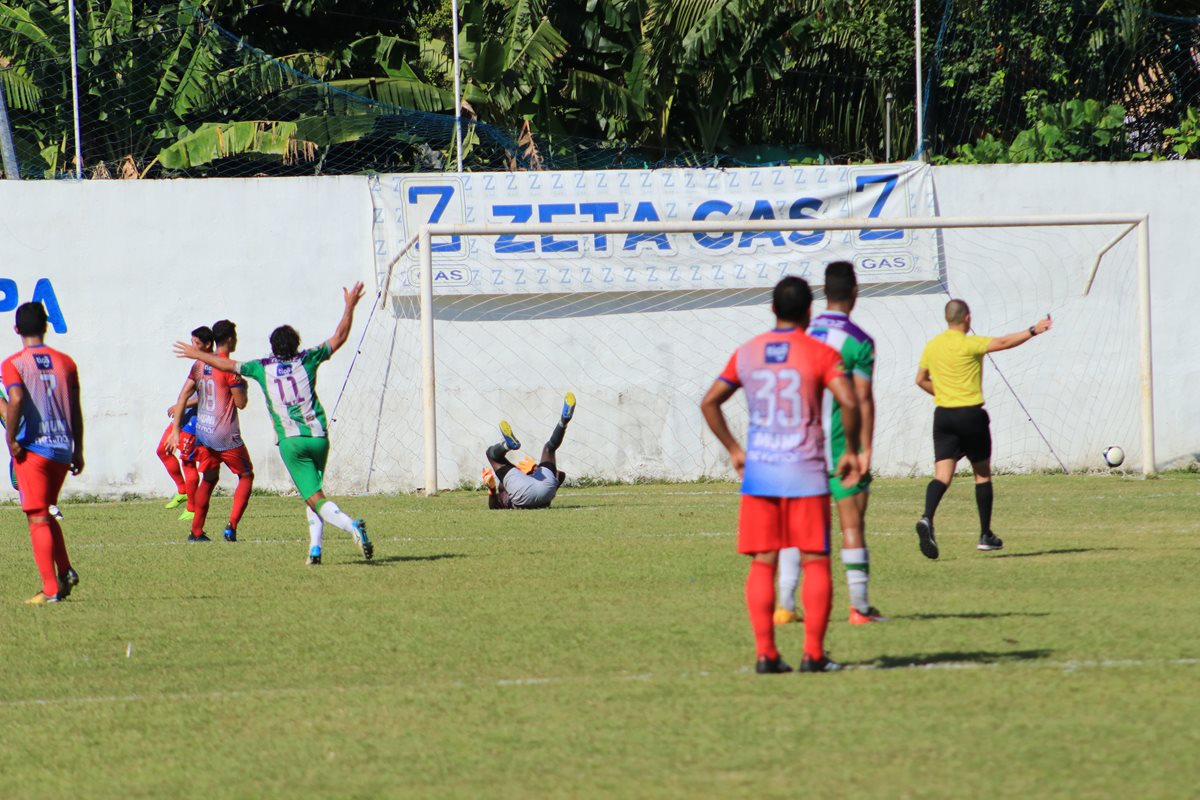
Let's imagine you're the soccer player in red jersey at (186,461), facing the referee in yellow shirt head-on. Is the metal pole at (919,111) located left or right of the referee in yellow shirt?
left

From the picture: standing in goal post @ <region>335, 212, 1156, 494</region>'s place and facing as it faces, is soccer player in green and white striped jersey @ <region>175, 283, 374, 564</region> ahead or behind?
ahead

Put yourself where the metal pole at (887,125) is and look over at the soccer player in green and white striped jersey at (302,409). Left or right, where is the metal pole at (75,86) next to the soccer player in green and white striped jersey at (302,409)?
right

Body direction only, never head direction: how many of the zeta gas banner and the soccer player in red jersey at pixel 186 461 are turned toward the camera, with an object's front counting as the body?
1

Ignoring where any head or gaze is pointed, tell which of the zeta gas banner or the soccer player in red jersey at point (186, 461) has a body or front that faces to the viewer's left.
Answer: the soccer player in red jersey

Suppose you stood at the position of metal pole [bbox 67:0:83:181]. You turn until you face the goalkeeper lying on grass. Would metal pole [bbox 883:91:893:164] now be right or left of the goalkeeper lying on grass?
left

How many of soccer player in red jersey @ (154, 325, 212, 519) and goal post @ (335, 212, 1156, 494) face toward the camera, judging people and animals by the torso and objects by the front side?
1

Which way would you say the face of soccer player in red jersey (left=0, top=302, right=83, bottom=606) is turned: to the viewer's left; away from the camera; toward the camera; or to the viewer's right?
away from the camera

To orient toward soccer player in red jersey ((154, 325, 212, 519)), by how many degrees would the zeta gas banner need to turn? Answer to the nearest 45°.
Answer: approximately 45° to its right

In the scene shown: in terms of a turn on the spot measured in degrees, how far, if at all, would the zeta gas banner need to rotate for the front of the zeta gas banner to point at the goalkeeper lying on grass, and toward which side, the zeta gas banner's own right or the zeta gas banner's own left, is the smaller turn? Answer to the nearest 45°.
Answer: approximately 45° to the zeta gas banner's own right

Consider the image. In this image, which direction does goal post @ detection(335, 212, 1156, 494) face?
toward the camera

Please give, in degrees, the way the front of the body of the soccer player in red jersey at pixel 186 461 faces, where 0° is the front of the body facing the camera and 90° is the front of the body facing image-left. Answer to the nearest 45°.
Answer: approximately 90°

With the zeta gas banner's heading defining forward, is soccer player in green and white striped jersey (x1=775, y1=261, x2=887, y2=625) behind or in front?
in front
